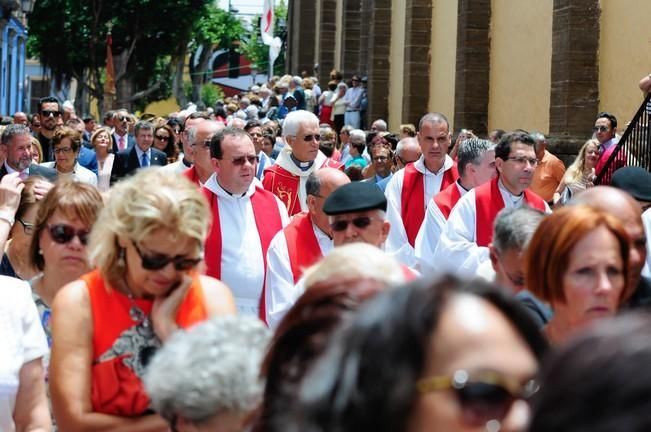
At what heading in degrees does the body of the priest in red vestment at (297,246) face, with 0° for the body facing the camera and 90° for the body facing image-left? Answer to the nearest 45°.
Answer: approximately 315°

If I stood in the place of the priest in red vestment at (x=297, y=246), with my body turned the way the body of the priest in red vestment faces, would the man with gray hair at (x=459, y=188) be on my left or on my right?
on my left

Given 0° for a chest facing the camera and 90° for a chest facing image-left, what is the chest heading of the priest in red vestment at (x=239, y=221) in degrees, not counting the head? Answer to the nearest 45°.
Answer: approximately 315°

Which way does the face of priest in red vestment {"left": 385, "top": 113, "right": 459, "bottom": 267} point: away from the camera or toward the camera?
toward the camera

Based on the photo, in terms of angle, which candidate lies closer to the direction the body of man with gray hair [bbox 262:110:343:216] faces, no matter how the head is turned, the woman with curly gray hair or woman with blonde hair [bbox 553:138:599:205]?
the woman with curly gray hair

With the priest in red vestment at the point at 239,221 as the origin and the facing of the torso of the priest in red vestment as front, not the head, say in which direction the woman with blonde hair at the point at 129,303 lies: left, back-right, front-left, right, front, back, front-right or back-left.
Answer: front-right

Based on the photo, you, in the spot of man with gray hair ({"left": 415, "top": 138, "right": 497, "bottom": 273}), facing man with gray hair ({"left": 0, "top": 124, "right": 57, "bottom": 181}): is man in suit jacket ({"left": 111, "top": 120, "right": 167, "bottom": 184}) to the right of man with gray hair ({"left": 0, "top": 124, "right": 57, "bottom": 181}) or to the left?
right

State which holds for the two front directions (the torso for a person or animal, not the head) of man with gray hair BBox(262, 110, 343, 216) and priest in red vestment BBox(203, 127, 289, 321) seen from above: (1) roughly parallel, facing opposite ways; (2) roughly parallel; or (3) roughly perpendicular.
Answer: roughly parallel

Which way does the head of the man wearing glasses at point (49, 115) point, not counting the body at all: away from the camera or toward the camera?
toward the camera

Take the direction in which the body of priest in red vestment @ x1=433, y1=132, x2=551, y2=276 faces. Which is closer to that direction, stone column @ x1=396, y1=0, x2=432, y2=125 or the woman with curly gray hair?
the woman with curly gray hair

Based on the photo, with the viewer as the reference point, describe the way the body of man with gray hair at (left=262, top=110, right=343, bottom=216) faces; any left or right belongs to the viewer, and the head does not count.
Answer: facing the viewer and to the right of the viewer

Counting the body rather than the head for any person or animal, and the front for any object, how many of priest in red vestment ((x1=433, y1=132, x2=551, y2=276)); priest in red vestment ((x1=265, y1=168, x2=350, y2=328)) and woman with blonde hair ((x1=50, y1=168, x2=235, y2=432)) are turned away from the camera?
0

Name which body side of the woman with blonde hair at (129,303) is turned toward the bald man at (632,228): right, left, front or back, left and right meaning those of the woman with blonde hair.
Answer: left

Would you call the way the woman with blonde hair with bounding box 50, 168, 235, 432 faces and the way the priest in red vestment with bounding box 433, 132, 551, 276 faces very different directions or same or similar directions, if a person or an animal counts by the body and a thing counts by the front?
same or similar directions
